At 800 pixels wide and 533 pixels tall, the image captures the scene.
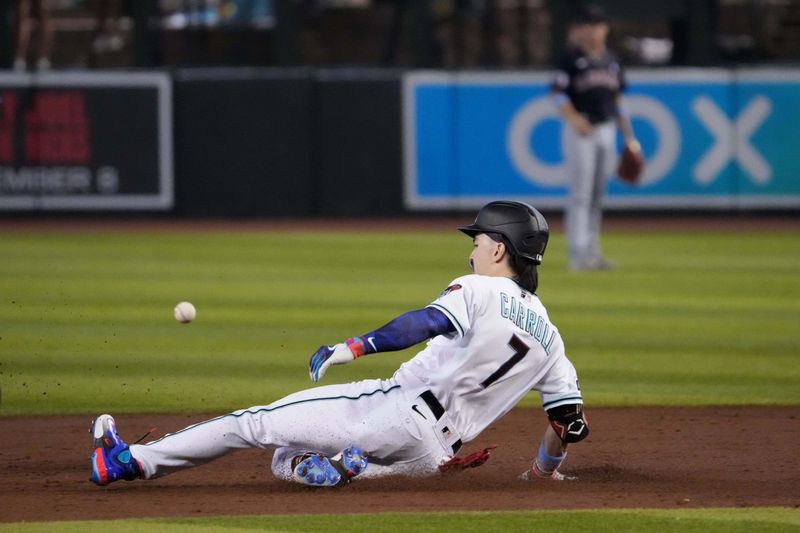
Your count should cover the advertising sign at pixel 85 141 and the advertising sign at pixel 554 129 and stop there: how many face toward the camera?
2

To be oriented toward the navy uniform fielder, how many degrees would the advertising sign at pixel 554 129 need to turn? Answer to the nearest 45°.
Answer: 0° — it already faces them

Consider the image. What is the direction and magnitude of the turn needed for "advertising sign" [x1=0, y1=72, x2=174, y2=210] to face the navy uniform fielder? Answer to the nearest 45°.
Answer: approximately 45° to its left

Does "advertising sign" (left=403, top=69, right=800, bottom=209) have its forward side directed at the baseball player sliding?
yes

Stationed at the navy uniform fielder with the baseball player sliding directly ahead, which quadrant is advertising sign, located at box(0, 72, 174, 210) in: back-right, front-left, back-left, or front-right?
back-right

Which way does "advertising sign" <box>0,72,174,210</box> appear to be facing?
toward the camera

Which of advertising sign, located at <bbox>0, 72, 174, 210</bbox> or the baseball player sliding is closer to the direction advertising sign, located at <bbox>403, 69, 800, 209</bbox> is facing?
the baseball player sliding

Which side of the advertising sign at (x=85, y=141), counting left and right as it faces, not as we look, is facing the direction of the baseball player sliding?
front

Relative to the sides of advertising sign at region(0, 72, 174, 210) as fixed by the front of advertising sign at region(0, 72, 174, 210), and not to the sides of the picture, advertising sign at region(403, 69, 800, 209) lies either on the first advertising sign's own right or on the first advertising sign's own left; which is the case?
on the first advertising sign's own left

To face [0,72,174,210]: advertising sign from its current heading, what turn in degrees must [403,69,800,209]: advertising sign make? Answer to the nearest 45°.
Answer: approximately 90° to its right

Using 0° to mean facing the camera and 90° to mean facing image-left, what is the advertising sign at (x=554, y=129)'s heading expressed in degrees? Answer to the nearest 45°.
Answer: approximately 0°
